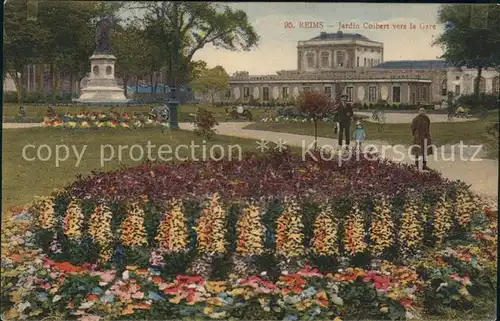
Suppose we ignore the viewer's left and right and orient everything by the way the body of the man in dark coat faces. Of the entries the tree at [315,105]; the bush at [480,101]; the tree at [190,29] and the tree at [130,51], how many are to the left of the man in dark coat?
3

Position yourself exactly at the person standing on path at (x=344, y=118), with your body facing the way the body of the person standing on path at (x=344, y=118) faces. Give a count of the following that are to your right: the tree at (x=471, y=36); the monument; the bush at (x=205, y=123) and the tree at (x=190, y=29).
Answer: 3

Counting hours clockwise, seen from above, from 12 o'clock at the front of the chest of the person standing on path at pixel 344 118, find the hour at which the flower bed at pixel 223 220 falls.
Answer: The flower bed is roughly at 12 o'clock from the person standing on path.

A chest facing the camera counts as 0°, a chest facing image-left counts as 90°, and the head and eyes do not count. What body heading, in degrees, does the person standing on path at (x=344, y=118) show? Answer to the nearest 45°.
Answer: approximately 0°

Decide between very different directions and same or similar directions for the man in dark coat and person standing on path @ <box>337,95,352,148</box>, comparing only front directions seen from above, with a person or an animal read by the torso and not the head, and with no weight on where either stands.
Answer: very different directions
